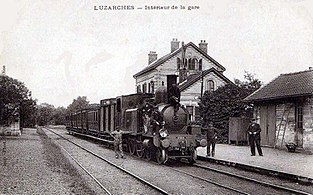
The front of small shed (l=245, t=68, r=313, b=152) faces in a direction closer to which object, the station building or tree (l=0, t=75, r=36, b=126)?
the tree

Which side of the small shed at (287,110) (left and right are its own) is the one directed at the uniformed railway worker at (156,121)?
front

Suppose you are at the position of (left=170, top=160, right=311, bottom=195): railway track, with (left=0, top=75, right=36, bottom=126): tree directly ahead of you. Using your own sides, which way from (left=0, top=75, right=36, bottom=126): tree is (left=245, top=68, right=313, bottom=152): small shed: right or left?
right

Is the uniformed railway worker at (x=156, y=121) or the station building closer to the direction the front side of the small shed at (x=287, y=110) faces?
the uniformed railway worker

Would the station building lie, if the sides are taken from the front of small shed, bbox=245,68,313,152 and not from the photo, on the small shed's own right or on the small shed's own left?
on the small shed's own right

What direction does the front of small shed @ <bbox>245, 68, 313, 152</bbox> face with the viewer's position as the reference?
facing the viewer and to the left of the viewer

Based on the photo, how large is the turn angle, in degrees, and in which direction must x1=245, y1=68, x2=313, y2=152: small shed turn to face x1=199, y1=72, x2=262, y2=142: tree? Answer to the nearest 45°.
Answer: approximately 90° to its right
